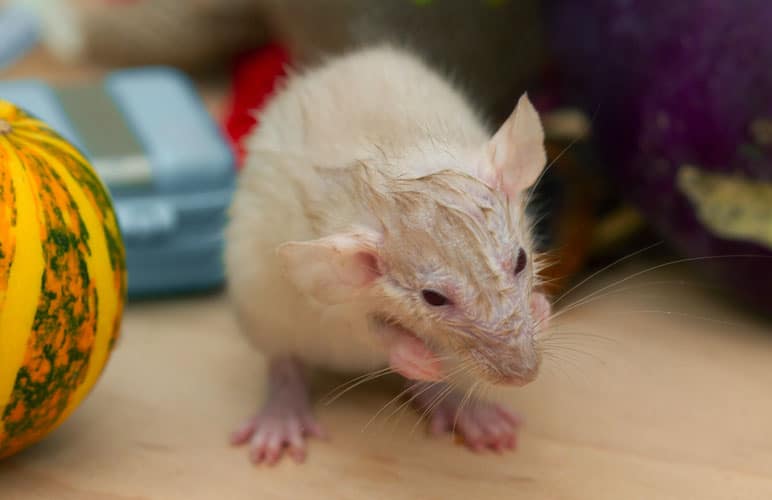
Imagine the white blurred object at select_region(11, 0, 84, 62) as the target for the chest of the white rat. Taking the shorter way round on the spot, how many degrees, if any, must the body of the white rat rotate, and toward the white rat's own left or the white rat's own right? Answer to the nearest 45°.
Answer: approximately 180°

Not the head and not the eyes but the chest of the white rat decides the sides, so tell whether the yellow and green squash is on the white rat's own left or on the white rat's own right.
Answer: on the white rat's own right

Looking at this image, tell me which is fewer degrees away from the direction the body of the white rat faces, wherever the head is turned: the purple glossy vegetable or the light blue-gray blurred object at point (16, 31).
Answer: the purple glossy vegetable

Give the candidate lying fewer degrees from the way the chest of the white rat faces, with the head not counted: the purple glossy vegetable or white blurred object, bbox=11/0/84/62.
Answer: the purple glossy vegetable

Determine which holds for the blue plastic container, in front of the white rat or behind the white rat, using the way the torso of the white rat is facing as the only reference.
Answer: behind

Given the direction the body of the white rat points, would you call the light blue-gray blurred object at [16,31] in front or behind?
behind

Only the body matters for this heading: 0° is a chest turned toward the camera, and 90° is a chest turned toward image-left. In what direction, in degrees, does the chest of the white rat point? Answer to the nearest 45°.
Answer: approximately 315°

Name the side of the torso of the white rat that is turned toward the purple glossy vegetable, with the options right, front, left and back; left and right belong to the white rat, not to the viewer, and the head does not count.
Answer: left

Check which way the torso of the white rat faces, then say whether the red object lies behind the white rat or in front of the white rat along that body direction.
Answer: behind

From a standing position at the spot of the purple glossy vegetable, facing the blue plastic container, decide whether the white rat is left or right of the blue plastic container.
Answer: left
